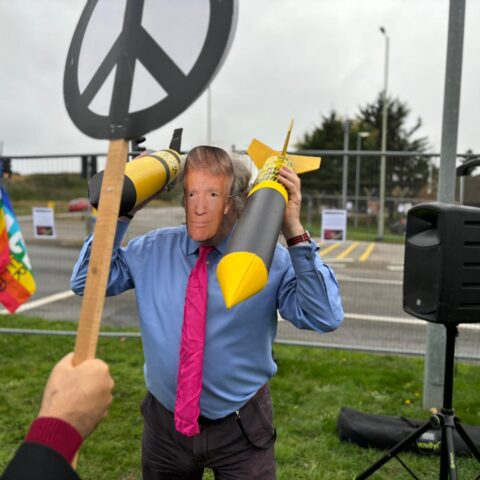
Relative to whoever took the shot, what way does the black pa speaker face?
facing the viewer and to the left of the viewer

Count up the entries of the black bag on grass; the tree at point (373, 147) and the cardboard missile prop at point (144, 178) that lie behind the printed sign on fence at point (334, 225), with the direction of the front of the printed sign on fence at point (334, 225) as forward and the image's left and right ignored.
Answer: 1

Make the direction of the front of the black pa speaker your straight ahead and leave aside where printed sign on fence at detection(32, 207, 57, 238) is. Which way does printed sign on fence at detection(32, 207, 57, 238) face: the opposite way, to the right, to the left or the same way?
to the left

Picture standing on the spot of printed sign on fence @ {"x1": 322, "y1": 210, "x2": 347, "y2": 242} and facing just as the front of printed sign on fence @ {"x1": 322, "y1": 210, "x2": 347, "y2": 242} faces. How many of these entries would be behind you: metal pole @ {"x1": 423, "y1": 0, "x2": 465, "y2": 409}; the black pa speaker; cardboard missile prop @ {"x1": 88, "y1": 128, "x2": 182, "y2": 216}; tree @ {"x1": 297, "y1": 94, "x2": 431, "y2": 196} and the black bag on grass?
1

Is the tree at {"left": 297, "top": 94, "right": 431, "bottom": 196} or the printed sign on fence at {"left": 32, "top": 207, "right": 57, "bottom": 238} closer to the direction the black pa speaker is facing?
the printed sign on fence

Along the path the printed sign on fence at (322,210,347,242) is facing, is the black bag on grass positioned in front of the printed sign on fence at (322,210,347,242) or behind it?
in front

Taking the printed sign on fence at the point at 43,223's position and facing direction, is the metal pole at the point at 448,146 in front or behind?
in front

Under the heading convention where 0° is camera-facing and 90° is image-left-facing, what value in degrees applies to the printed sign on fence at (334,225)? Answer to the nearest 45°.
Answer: approximately 0°

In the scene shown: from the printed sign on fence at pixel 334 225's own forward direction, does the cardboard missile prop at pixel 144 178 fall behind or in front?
in front

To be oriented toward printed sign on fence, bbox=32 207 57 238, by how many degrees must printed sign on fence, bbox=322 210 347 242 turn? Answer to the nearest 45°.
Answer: approximately 90° to its right

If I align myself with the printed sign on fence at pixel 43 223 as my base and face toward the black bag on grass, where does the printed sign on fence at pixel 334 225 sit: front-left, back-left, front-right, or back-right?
front-left

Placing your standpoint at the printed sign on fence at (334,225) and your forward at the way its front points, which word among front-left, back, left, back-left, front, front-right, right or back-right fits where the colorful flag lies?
right

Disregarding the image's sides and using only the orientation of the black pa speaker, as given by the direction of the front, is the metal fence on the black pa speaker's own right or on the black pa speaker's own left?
on the black pa speaker's own right

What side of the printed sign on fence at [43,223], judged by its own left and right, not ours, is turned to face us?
front

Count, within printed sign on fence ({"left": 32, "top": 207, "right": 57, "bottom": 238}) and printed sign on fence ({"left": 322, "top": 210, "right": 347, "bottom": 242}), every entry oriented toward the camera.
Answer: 2

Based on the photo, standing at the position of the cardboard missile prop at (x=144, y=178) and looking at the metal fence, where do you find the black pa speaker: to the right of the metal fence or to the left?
right

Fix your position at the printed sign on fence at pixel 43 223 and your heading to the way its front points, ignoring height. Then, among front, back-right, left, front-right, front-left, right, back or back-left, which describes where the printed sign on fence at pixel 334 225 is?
front-left
